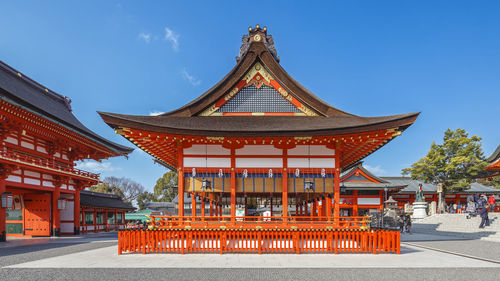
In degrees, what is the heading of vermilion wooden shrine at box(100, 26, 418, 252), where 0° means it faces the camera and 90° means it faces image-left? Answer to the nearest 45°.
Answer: approximately 0°

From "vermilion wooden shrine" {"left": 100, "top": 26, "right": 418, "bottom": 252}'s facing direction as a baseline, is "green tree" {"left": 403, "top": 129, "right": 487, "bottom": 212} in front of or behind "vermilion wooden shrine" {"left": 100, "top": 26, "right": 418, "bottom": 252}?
behind

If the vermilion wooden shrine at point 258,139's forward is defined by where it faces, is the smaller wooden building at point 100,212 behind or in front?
behind
